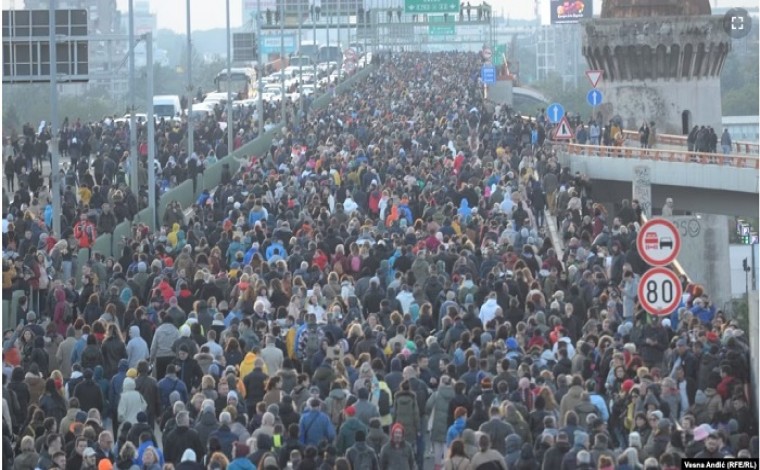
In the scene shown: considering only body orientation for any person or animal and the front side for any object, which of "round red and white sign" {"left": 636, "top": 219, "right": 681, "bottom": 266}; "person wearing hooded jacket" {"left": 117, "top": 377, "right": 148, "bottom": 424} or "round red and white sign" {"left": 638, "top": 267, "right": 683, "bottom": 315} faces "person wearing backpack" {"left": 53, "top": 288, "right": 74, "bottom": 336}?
the person wearing hooded jacket

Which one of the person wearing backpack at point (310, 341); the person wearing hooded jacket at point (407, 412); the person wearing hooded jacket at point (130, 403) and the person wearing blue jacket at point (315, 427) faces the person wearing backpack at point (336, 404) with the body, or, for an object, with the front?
the person wearing blue jacket at point (315, 427)

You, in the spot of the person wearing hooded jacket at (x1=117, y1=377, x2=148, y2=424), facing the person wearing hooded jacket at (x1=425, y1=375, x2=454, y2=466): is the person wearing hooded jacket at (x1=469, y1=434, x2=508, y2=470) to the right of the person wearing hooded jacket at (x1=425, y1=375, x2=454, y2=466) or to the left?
right

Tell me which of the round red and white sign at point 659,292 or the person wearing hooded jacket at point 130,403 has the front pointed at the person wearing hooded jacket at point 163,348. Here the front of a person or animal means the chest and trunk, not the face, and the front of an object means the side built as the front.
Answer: the person wearing hooded jacket at point 130,403

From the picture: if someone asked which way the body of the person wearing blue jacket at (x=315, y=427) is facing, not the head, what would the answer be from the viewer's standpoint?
away from the camera

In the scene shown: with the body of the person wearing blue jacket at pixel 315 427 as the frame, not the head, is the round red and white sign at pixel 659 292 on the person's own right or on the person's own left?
on the person's own right

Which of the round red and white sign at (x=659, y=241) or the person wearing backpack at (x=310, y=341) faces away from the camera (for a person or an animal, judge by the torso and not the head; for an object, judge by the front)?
the person wearing backpack

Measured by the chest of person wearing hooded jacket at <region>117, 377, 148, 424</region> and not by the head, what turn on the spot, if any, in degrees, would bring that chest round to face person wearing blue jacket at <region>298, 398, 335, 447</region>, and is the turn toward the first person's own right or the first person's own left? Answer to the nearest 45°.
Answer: approximately 135° to the first person's own right

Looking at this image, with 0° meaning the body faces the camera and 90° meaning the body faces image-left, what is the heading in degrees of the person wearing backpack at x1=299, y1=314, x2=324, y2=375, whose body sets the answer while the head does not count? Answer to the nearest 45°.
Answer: approximately 180°

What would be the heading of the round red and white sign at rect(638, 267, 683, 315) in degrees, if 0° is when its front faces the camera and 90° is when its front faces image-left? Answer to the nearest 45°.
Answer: approximately 0°

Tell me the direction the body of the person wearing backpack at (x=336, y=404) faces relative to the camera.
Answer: away from the camera

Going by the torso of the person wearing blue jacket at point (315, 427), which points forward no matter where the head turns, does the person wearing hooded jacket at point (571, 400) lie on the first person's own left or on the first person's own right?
on the first person's own right

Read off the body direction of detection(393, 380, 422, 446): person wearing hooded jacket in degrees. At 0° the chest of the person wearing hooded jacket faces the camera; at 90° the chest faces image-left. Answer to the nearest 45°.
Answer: approximately 180°

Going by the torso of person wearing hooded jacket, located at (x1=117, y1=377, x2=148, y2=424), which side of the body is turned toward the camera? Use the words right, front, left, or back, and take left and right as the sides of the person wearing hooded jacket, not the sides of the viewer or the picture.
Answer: back

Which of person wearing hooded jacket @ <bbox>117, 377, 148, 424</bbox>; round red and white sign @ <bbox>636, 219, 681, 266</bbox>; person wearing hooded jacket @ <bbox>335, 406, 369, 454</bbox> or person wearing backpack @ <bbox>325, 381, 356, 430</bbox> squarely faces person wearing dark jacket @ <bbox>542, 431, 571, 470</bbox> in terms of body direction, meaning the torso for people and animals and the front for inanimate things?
the round red and white sign

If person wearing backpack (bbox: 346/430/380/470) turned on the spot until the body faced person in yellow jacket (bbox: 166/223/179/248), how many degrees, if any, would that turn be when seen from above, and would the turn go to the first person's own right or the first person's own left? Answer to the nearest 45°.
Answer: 0° — they already face them

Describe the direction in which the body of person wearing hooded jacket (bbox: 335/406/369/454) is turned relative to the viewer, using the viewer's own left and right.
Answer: facing away from the viewer
